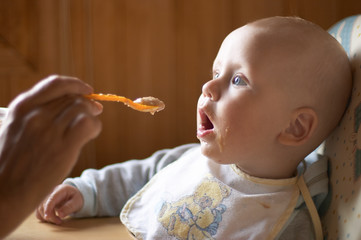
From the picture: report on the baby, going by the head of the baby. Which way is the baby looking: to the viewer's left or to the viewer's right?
to the viewer's left

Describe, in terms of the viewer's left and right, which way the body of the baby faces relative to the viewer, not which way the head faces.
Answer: facing the viewer and to the left of the viewer
